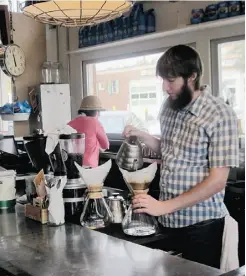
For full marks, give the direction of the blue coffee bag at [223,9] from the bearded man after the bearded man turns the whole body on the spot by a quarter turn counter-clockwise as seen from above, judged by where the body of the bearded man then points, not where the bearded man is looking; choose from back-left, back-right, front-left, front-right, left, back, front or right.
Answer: back-left

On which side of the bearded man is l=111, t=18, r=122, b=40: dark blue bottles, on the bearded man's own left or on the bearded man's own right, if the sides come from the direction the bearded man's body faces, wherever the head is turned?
on the bearded man's own right

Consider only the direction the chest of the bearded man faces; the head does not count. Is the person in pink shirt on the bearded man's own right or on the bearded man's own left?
on the bearded man's own right

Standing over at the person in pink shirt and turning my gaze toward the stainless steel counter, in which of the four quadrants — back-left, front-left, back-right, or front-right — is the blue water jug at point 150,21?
back-left

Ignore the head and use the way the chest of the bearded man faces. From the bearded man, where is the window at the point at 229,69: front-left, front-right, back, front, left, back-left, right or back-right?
back-right

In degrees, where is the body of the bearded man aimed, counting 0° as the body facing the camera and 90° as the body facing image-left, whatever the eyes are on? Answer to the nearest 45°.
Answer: approximately 45°

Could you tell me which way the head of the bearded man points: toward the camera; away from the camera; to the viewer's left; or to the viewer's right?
to the viewer's left
